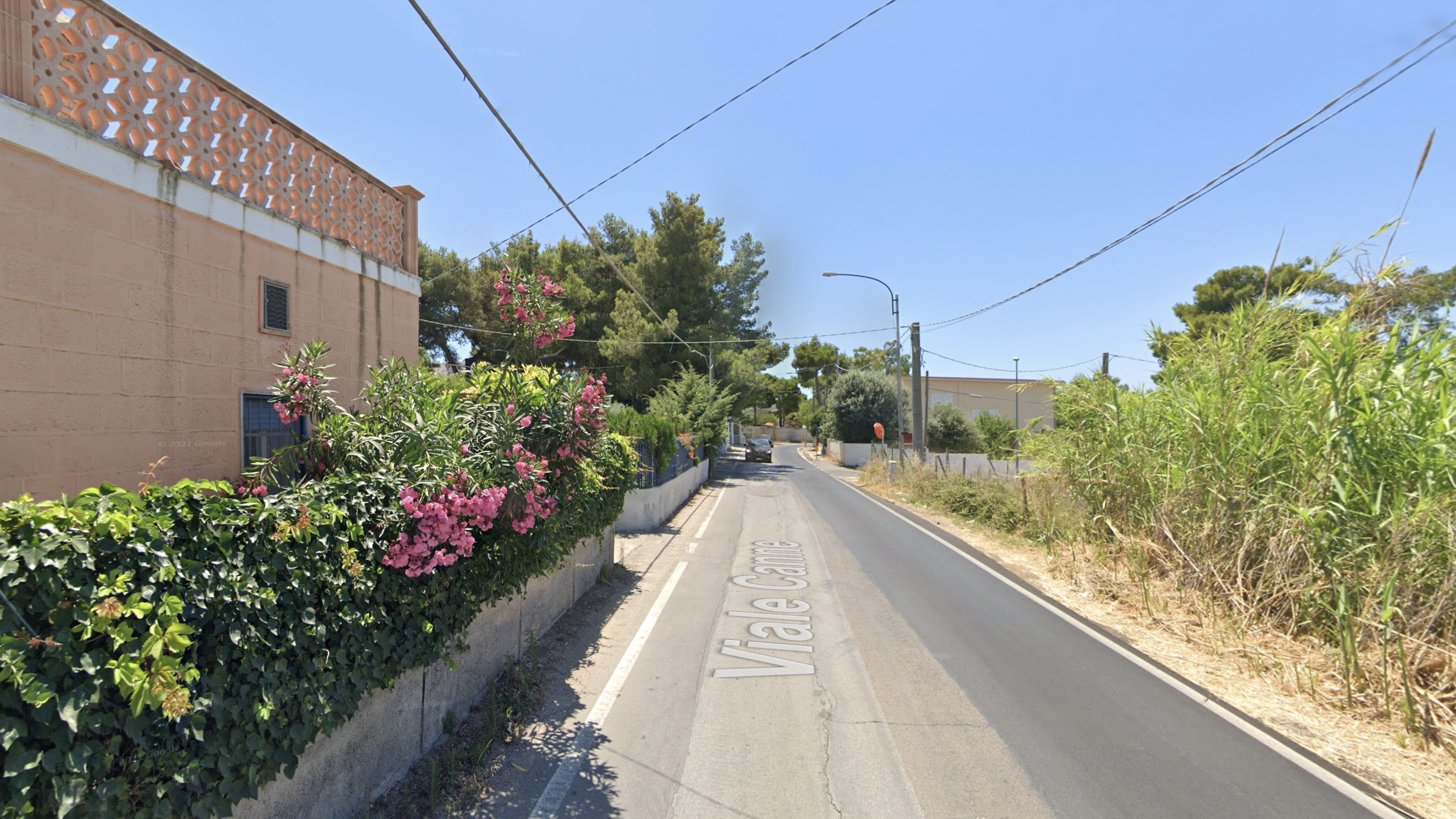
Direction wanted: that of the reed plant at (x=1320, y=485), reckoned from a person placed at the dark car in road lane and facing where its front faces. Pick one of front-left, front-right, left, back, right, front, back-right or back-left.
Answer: front

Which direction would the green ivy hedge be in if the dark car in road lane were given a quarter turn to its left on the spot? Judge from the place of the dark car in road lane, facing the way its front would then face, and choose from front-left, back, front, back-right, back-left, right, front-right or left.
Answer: right

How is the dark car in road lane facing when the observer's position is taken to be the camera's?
facing the viewer

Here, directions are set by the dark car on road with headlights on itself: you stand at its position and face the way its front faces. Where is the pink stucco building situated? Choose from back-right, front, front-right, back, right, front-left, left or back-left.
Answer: front

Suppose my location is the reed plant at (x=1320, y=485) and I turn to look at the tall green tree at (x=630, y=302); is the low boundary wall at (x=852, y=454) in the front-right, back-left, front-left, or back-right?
front-right

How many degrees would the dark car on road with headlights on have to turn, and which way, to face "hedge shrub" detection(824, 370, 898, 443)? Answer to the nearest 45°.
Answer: approximately 90° to its left
